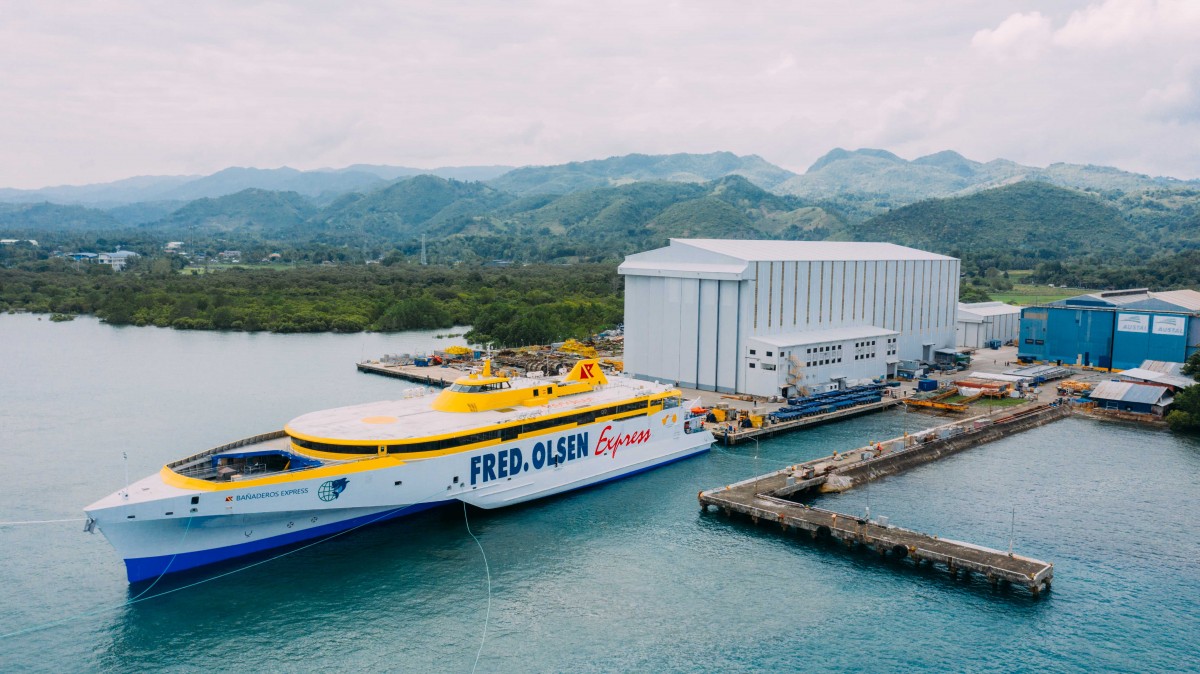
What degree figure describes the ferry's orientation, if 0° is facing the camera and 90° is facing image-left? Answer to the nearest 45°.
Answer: approximately 45°

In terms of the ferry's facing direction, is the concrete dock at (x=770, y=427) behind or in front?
behind

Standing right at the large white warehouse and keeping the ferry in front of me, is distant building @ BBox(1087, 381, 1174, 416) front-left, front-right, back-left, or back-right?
back-left

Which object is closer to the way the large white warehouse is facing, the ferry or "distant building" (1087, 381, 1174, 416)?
the ferry

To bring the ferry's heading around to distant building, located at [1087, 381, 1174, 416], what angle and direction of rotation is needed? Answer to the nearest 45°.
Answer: approximately 135° to its left

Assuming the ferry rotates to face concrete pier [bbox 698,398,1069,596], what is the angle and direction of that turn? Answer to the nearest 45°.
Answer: approximately 135° to its left
